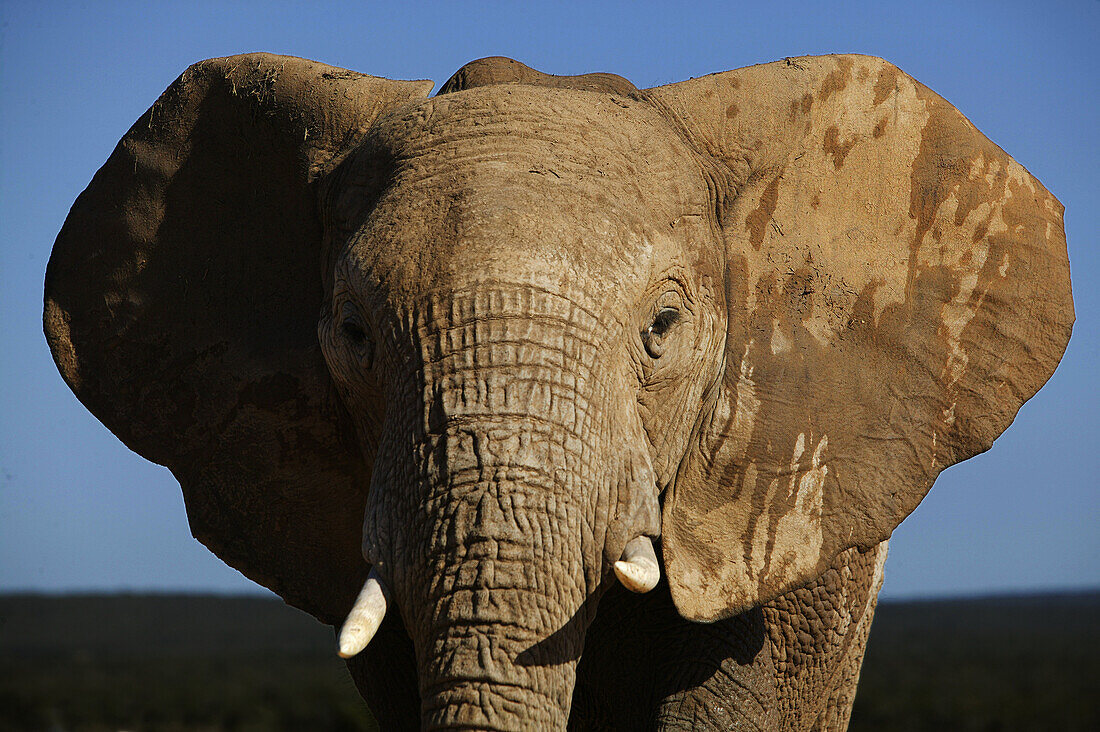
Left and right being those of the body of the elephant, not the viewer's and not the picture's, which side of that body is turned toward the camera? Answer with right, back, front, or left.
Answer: front
